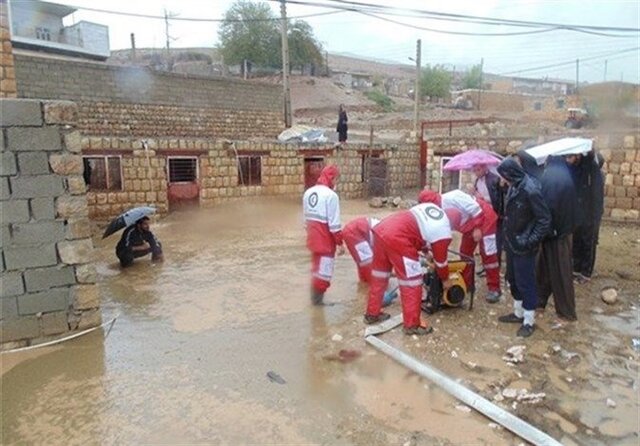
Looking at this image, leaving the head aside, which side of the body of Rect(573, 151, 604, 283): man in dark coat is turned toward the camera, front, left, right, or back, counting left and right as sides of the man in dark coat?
left

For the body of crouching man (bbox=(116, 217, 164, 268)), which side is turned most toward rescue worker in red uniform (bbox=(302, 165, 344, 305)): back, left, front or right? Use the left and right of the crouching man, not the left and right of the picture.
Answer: front

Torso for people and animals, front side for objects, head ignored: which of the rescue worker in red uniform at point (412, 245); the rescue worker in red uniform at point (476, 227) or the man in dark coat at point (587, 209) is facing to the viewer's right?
the rescue worker in red uniform at point (412, 245)

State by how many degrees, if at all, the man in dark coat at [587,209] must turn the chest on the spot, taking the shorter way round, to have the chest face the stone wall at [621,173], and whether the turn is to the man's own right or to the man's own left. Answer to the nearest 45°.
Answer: approximately 90° to the man's own right

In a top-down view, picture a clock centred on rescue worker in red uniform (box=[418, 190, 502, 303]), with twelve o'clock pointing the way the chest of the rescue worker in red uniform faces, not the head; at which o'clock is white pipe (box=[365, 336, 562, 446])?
The white pipe is roughly at 9 o'clock from the rescue worker in red uniform.

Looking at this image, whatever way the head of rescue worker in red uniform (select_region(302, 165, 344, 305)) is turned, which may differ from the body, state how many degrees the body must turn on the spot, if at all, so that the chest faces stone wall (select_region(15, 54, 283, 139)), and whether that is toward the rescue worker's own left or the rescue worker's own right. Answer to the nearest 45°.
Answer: approximately 90° to the rescue worker's own left

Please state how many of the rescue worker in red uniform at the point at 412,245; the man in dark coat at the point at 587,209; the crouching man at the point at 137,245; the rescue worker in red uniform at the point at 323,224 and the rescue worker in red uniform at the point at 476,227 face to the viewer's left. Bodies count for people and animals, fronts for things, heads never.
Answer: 2

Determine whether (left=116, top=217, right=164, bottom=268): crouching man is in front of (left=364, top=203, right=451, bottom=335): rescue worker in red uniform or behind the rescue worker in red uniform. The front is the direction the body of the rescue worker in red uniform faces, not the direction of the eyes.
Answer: behind

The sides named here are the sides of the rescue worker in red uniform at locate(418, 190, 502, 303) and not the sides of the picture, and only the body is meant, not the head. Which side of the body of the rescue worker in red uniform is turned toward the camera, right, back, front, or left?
left

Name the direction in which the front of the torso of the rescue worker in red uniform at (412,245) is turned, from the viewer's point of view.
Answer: to the viewer's right

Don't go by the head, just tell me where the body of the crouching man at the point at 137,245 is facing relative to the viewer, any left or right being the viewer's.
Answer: facing the viewer and to the right of the viewer

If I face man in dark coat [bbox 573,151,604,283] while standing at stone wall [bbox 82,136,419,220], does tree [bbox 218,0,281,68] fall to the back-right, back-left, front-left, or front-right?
back-left

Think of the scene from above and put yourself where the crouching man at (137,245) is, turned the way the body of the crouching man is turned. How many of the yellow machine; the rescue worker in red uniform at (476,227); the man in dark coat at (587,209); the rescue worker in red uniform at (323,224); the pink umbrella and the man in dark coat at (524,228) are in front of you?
6

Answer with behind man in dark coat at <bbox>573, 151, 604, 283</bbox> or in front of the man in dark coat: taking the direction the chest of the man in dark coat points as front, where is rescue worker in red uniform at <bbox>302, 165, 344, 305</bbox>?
in front

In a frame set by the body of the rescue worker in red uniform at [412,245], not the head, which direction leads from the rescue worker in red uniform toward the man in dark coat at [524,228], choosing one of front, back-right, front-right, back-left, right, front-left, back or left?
front

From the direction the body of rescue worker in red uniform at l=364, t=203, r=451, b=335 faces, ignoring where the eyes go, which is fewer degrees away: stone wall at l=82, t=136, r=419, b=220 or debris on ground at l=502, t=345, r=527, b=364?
the debris on ground

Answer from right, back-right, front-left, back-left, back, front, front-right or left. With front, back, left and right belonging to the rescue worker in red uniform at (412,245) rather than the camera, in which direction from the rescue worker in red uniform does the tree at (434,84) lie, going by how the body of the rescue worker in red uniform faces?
left
